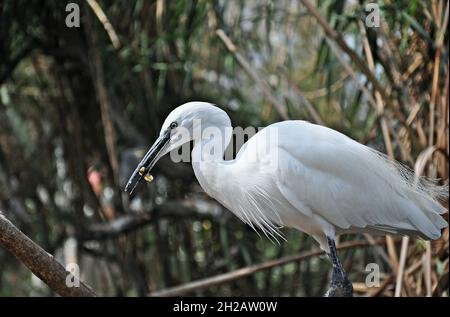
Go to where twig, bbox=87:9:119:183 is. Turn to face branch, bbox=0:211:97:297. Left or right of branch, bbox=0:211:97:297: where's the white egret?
left

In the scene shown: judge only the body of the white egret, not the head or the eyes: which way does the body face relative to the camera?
to the viewer's left

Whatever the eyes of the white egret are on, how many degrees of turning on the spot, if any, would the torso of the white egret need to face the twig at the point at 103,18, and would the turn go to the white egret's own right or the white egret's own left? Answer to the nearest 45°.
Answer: approximately 45° to the white egret's own right

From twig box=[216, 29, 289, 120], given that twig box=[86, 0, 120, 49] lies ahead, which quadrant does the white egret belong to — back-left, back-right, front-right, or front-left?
back-left

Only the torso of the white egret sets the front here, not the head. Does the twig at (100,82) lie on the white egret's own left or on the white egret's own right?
on the white egret's own right

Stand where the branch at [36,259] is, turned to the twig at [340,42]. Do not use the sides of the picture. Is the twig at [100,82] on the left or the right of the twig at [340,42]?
left

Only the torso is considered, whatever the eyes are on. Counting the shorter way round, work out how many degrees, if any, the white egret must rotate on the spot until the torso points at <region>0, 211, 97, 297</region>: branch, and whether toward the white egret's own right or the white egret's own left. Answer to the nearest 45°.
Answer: approximately 45° to the white egret's own left

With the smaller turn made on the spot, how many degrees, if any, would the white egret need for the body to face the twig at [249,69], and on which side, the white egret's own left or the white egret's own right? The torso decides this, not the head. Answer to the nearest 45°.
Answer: approximately 90° to the white egret's own right

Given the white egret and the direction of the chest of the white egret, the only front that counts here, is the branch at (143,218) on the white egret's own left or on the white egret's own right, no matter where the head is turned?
on the white egret's own right
